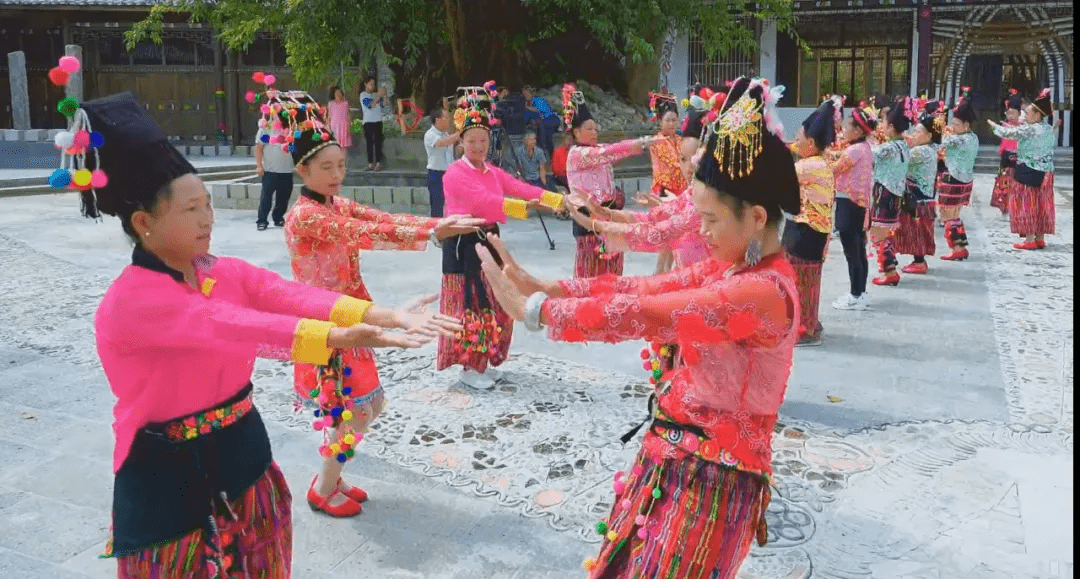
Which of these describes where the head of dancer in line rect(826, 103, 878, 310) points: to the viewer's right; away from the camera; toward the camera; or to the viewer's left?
to the viewer's left

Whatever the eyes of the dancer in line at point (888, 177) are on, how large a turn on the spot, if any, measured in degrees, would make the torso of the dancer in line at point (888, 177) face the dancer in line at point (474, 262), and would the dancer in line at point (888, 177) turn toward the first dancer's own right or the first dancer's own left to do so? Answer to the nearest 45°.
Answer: approximately 45° to the first dancer's own left

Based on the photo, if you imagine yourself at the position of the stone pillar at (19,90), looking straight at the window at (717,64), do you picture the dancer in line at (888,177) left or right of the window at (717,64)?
right

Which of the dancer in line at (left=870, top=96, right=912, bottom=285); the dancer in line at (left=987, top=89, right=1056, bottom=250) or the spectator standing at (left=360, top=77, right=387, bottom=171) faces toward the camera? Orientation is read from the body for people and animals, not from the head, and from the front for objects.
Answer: the spectator standing

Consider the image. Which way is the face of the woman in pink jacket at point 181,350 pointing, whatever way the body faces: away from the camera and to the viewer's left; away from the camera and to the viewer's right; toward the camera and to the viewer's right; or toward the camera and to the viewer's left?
toward the camera and to the viewer's right

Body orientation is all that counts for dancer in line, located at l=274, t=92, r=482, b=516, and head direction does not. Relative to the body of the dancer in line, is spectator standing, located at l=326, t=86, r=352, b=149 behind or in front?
behind

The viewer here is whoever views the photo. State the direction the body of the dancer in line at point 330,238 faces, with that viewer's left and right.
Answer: facing the viewer and to the right of the viewer

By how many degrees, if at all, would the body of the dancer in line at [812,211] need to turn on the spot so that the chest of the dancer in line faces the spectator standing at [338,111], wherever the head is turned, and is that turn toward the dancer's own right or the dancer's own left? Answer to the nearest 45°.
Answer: approximately 45° to the dancer's own right

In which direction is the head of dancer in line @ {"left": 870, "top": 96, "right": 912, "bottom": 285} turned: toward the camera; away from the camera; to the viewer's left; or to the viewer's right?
to the viewer's left

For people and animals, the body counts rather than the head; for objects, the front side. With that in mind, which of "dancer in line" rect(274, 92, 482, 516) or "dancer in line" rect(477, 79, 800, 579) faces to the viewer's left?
"dancer in line" rect(477, 79, 800, 579)

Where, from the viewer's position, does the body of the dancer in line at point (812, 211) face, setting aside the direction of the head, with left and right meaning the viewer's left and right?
facing to the left of the viewer

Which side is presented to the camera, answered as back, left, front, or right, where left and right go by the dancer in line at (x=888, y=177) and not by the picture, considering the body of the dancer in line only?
left

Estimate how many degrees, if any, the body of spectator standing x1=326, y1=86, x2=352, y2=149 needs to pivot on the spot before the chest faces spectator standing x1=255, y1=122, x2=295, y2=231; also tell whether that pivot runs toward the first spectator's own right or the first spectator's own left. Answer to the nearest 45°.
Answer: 0° — they already face them

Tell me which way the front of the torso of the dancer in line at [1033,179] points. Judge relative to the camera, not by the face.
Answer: to the viewer's left
